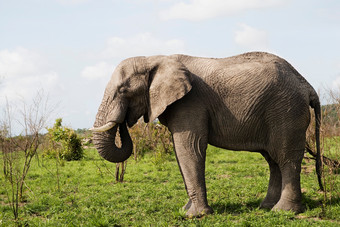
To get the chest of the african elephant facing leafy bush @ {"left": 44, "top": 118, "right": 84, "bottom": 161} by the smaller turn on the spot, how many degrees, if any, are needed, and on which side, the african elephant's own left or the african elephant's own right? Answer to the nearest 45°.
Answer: approximately 45° to the african elephant's own right

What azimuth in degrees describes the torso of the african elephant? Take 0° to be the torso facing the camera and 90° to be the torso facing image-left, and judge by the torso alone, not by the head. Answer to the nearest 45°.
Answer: approximately 90°
